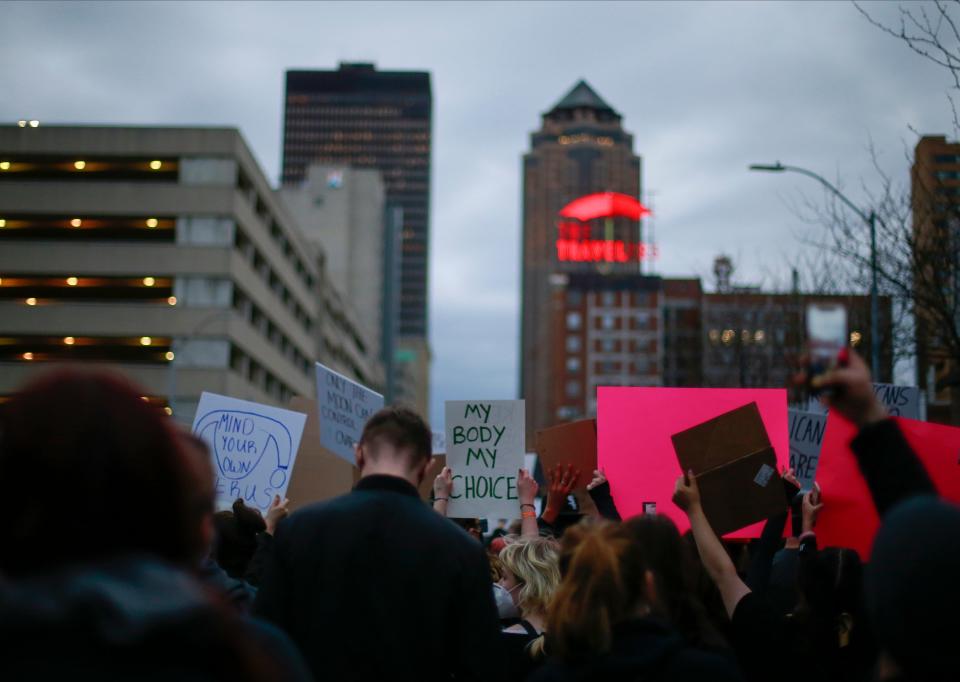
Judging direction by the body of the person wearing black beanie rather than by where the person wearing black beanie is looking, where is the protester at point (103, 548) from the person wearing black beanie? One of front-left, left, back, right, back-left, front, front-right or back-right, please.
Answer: back-left

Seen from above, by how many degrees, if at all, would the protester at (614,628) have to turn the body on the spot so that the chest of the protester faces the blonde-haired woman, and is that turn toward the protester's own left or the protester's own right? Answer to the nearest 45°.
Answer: approximately 45° to the protester's own left

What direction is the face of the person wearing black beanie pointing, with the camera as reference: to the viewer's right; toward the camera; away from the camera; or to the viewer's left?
away from the camera

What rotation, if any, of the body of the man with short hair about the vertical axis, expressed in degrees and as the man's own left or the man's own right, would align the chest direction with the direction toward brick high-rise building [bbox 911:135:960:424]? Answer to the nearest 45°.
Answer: approximately 45° to the man's own right

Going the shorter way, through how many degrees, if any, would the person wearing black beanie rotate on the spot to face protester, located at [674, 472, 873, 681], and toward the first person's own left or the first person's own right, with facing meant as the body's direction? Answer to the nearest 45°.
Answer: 0° — they already face them

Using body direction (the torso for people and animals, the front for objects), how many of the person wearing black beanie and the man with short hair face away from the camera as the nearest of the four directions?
2

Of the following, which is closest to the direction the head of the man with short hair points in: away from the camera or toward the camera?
away from the camera

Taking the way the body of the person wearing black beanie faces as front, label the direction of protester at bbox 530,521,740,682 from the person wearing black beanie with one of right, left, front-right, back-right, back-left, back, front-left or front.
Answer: front-left

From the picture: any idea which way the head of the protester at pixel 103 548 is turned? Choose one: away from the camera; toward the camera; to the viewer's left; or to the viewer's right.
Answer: away from the camera

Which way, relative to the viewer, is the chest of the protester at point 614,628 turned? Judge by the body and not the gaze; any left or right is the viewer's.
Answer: facing away from the viewer and to the right of the viewer

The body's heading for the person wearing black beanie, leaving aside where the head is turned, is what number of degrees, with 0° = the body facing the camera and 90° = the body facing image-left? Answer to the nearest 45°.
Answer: approximately 180°

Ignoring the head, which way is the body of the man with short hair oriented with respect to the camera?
away from the camera

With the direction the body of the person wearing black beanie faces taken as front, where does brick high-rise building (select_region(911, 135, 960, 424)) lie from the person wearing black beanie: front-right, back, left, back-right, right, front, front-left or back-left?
front

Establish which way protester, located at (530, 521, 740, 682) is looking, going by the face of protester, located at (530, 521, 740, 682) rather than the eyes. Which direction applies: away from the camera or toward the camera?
away from the camera

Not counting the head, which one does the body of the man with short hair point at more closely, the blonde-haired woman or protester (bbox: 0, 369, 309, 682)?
the blonde-haired woman
